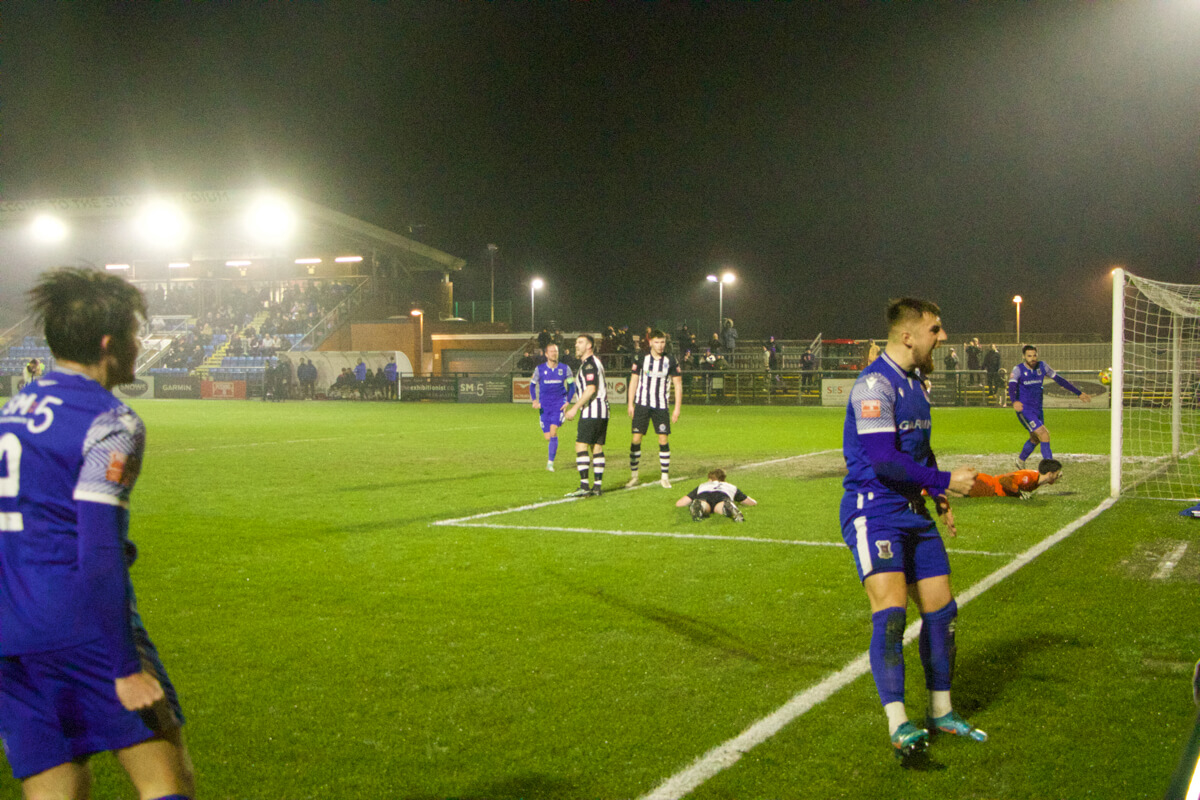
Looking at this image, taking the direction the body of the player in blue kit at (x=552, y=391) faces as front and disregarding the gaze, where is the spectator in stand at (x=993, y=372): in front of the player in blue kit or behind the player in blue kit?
behind

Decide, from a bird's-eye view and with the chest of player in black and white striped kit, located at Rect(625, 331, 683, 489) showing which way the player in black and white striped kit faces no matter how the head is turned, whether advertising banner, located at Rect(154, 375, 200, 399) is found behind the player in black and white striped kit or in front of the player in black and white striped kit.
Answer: behind

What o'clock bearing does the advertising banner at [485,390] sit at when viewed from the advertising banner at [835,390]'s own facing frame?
the advertising banner at [485,390] is roughly at 3 o'clock from the advertising banner at [835,390].

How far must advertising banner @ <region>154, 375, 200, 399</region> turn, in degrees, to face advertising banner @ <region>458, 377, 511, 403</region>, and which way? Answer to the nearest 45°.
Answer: approximately 45° to its left

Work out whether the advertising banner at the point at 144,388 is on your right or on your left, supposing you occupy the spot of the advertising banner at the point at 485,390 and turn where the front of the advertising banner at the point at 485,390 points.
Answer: on your right

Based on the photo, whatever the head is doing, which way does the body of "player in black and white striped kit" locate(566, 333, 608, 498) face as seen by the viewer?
to the viewer's left

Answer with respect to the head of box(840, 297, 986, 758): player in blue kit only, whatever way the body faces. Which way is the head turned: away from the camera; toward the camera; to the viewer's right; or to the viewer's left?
to the viewer's right

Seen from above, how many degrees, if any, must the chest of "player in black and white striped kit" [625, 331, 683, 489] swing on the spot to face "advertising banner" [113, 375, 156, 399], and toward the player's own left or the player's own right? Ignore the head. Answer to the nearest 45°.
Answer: approximately 135° to the player's own right

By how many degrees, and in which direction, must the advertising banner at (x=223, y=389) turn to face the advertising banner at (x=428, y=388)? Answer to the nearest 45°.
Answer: approximately 45° to its left
